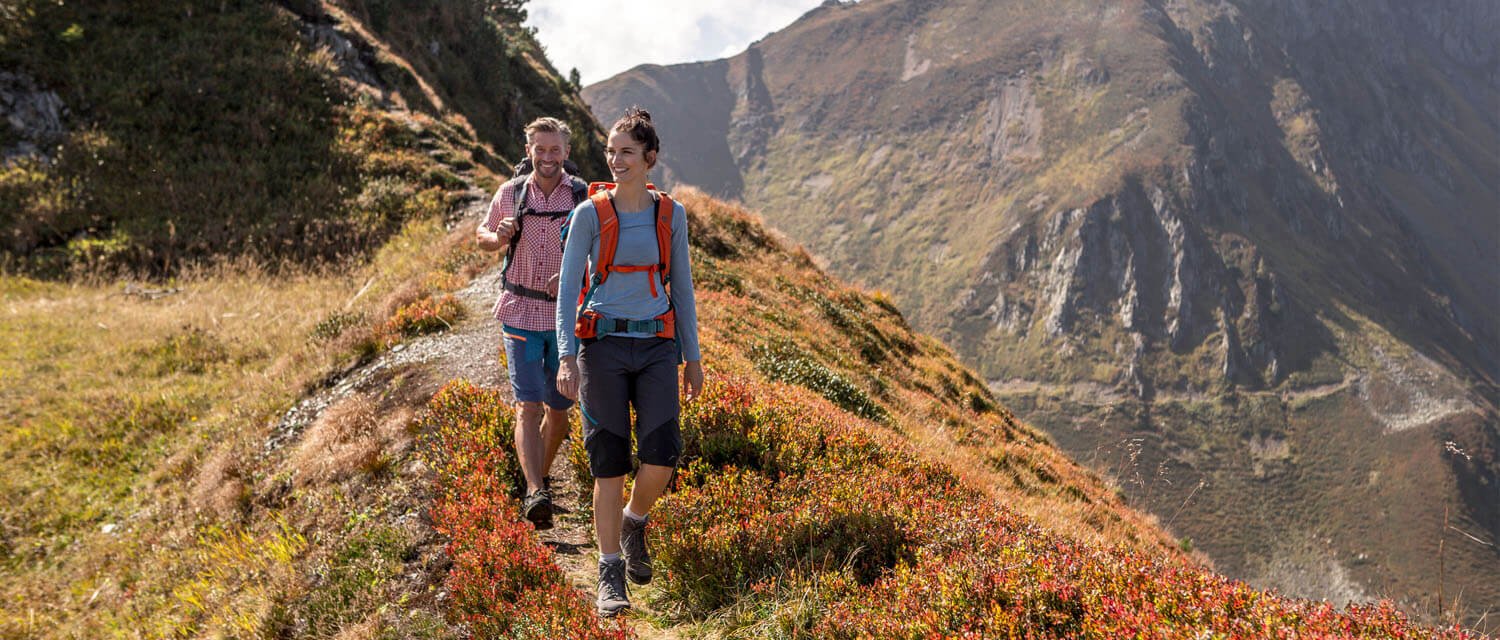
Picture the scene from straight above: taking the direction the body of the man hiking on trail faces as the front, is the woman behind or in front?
in front

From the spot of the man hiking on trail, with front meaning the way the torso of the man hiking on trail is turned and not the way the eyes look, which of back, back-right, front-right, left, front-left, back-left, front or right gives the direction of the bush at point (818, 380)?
back-left

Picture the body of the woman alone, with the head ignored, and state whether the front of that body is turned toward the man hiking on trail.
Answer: no

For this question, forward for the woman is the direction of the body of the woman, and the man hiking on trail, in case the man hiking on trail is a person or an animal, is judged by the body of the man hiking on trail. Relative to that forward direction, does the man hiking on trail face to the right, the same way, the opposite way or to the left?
the same way

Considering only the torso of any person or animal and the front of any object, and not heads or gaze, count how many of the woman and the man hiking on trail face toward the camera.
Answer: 2

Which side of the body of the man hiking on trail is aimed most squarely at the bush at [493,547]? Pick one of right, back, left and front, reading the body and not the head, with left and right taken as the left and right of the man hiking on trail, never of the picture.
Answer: front

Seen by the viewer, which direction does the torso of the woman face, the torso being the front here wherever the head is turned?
toward the camera

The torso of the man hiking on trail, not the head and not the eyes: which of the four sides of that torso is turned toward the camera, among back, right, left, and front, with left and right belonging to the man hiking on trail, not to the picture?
front
